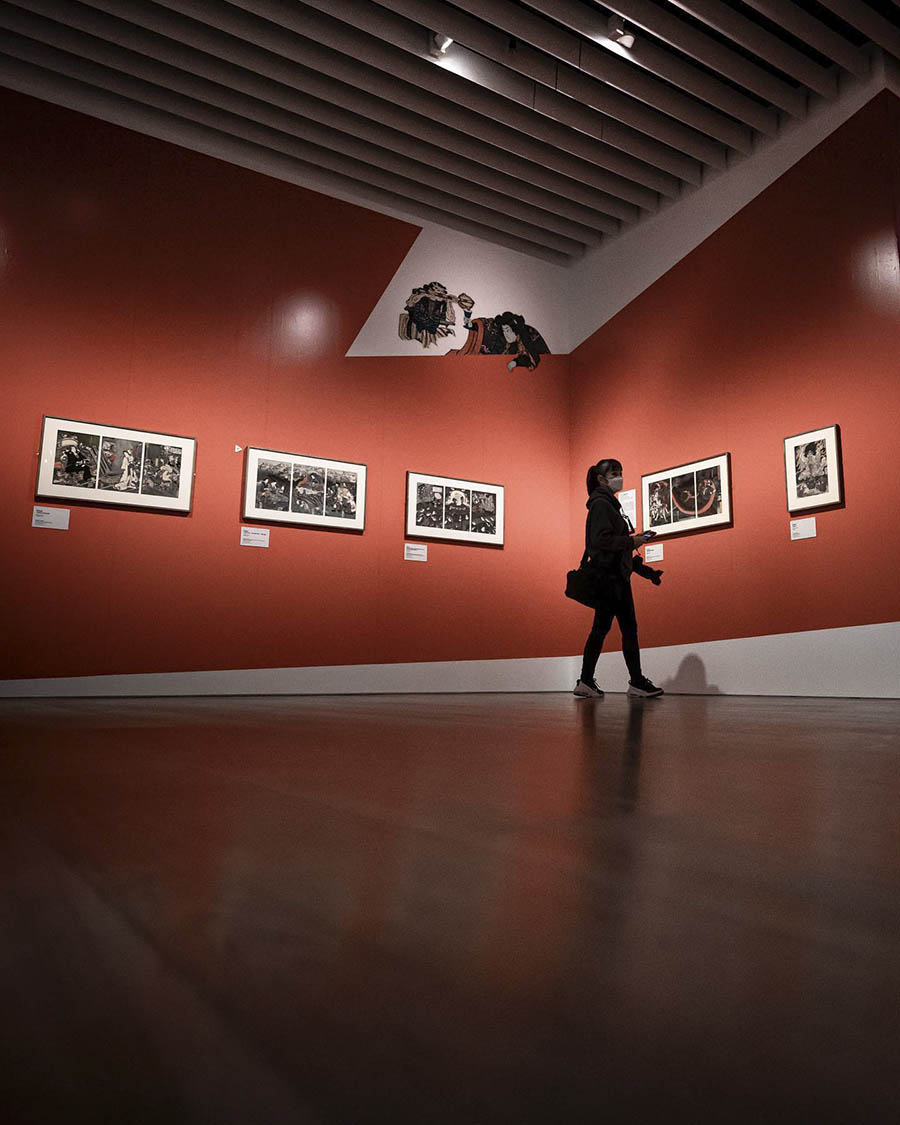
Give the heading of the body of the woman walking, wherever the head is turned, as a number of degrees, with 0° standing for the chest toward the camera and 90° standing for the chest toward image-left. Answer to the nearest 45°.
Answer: approximately 270°

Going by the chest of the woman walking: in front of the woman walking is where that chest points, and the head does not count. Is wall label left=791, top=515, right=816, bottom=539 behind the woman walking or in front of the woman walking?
in front

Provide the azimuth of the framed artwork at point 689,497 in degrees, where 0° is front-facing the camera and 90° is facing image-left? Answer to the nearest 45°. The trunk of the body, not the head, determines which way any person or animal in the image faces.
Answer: approximately 45°

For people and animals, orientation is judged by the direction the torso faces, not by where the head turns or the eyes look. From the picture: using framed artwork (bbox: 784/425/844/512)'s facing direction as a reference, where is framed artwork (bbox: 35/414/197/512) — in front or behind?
in front

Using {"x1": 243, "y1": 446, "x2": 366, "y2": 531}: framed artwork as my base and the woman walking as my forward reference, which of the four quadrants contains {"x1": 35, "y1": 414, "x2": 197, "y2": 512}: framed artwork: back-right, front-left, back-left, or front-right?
back-right

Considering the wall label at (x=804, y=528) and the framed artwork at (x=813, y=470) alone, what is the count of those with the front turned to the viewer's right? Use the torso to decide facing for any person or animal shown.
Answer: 0

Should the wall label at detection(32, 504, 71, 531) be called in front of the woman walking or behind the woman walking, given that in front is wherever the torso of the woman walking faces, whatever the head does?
behind

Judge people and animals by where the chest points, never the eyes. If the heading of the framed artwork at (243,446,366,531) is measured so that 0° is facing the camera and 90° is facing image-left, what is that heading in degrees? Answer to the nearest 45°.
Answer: approximately 315°

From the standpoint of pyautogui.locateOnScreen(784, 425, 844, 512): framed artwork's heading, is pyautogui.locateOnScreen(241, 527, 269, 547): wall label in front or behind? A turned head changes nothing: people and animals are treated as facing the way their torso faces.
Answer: in front
